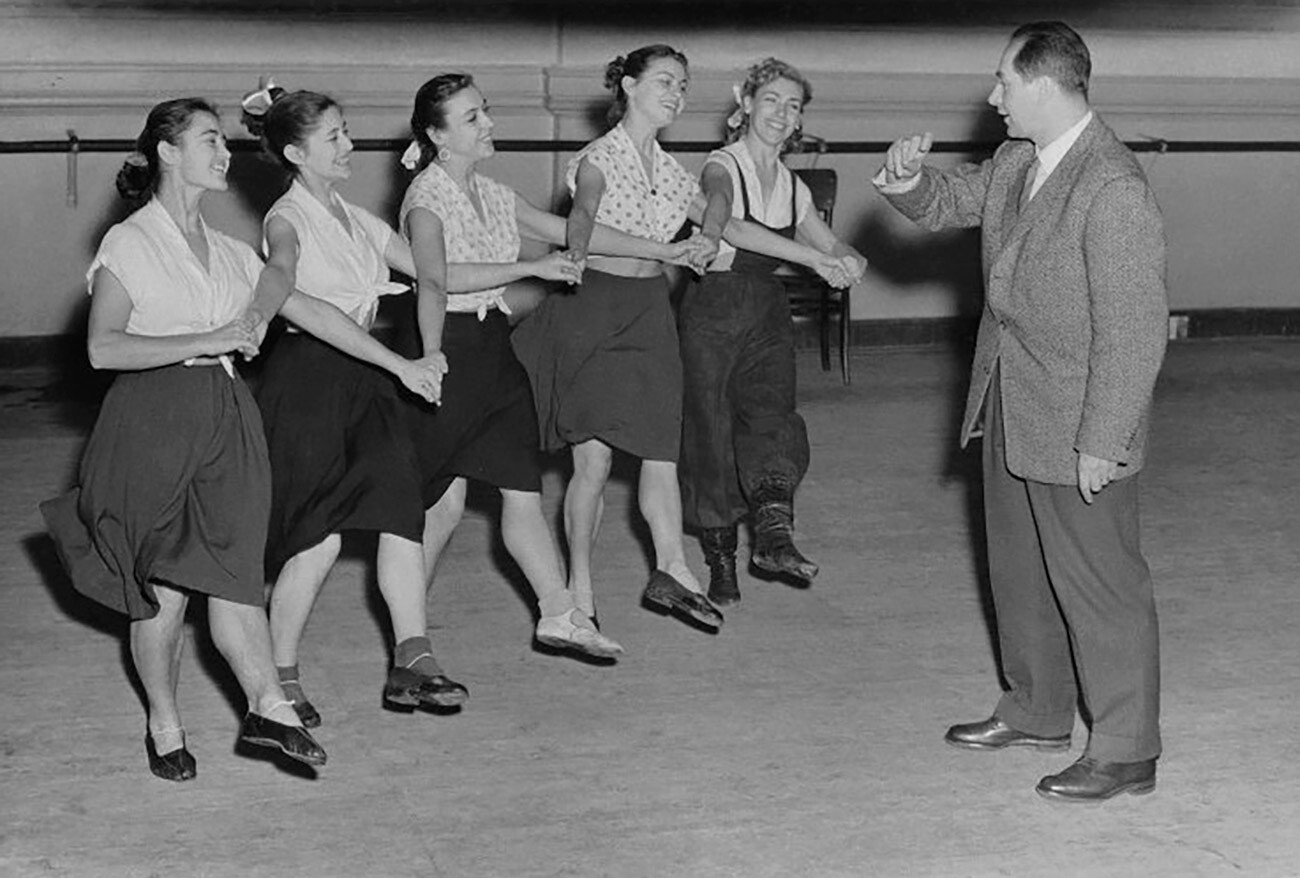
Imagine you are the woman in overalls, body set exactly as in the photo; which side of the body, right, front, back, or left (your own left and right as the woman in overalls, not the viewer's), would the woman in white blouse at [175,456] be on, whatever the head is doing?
right

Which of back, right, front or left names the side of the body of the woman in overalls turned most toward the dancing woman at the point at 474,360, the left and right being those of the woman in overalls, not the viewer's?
right

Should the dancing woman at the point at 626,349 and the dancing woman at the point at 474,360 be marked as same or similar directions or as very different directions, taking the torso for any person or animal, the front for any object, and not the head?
same or similar directions

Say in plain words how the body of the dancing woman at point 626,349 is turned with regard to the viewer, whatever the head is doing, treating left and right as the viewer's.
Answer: facing the viewer and to the right of the viewer

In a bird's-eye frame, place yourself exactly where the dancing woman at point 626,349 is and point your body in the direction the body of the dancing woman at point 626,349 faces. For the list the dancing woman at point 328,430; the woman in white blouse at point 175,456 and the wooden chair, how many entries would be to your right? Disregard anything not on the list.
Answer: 2

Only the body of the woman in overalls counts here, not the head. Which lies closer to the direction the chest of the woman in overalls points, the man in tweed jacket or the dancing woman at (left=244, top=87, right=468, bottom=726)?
the man in tweed jacket

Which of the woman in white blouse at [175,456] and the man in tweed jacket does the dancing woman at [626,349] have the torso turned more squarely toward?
the man in tweed jacket

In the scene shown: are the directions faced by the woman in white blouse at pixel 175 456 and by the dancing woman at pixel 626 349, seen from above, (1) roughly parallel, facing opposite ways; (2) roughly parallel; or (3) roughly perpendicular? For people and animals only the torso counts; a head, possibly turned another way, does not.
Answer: roughly parallel

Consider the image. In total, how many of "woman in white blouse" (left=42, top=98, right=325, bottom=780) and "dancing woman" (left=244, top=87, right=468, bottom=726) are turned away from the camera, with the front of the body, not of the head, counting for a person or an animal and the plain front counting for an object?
0

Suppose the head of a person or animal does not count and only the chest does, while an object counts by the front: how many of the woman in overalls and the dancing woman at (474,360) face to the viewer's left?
0

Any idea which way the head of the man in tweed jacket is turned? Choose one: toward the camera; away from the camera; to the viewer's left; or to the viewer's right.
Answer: to the viewer's left

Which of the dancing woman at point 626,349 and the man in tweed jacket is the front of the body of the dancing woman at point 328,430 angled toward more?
the man in tweed jacket

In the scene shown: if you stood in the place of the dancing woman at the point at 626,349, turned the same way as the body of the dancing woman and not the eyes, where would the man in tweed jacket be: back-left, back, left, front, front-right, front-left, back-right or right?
front

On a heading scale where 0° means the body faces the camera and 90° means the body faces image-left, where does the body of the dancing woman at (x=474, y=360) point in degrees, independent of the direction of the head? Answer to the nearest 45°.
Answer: approximately 315°

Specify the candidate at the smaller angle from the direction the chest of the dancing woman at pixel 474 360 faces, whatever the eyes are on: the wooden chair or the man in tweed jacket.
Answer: the man in tweed jacket

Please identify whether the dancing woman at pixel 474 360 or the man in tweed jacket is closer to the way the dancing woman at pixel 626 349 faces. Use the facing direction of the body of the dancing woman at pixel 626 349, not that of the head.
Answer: the man in tweed jacket

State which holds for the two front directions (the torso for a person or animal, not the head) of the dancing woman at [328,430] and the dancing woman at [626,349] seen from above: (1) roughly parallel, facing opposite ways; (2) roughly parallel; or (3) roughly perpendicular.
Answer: roughly parallel
